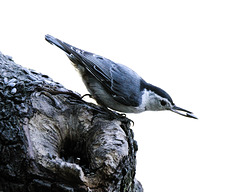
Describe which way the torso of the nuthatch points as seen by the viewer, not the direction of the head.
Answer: to the viewer's right
